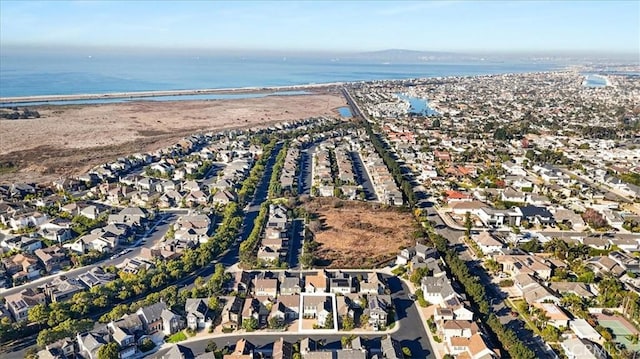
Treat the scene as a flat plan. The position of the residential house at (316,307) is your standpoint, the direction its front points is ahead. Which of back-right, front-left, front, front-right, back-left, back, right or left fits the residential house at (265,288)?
back-right

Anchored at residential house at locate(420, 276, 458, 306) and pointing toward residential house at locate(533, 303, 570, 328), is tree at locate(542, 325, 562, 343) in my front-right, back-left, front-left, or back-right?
front-right

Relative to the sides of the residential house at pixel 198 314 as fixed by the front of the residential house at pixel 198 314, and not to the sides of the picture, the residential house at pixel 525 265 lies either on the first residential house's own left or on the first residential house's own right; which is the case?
on the first residential house's own left

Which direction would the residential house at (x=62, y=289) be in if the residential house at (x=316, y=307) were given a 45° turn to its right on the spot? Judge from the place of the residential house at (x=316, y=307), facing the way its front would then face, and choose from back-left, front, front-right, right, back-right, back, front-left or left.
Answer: front-right

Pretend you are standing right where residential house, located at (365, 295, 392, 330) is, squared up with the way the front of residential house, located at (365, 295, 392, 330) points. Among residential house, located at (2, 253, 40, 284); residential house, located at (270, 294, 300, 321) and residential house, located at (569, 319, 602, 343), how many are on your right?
2

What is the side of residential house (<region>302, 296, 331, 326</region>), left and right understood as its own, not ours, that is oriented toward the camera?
front

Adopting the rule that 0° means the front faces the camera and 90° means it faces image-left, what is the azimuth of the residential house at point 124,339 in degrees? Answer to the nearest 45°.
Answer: approximately 315°

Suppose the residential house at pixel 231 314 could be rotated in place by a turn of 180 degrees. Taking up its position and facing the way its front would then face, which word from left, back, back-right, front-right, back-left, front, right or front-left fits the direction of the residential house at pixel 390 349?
back-right

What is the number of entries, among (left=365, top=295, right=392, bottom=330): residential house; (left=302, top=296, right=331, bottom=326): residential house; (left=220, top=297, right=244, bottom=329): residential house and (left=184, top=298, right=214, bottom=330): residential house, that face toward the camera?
4

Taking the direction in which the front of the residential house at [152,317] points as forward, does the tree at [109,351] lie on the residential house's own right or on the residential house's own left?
on the residential house's own right

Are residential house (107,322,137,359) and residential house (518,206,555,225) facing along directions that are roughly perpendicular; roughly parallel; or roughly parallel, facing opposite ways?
roughly perpendicular

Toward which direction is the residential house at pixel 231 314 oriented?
toward the camera

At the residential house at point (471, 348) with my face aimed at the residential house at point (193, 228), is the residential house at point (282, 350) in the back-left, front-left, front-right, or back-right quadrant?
front-left

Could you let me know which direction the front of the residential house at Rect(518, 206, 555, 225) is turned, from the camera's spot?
facing the viewer
